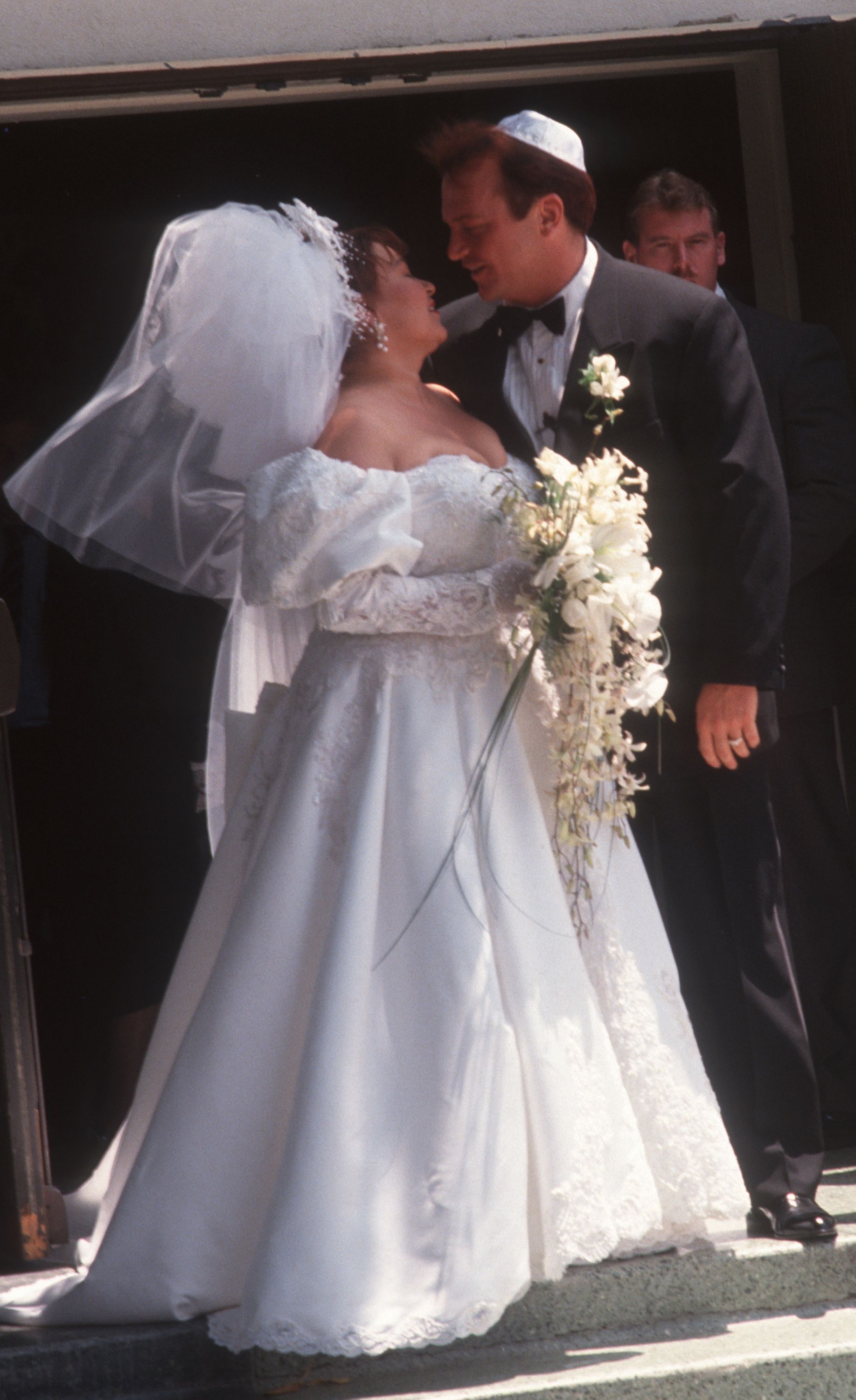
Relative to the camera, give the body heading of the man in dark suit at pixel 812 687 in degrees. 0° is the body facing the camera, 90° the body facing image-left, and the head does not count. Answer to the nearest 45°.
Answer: approximately 0°

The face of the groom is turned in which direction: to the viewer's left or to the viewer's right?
to the viewer's left

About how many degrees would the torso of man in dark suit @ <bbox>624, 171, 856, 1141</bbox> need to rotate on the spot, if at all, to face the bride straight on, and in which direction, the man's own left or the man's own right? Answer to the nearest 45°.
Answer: approximately 45° to the man's own right

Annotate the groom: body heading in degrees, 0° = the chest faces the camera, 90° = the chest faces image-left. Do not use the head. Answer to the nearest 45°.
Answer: approximately 45°

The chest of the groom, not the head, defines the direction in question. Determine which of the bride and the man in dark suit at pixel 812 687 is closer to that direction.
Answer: the bride

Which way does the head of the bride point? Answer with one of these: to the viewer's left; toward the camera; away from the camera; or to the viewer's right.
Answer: to the viewer's right
